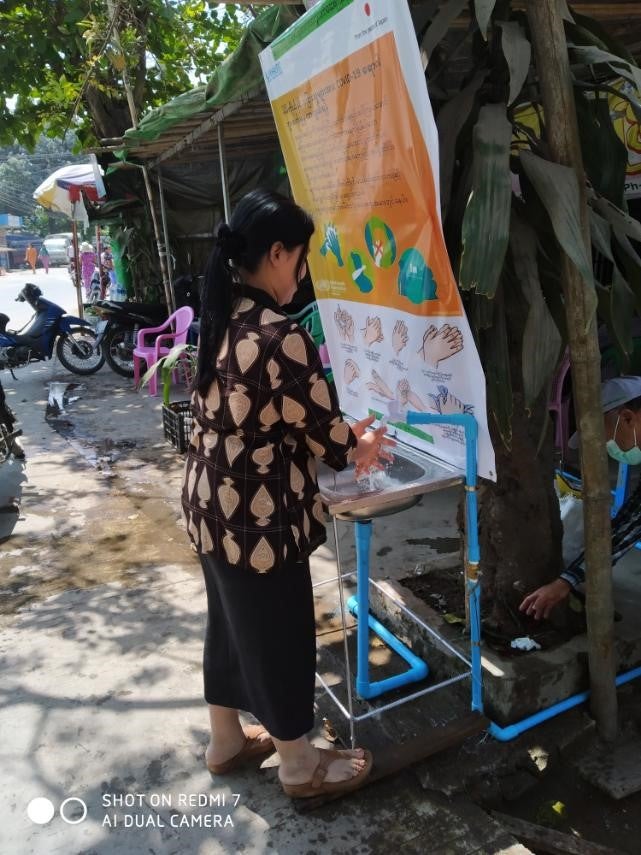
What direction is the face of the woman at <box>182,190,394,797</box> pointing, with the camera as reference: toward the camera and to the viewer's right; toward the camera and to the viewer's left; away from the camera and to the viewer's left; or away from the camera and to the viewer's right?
away from the camera and to the viewer's right

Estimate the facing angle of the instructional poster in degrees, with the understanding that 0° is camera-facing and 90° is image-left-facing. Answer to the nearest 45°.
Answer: approximately 45°
